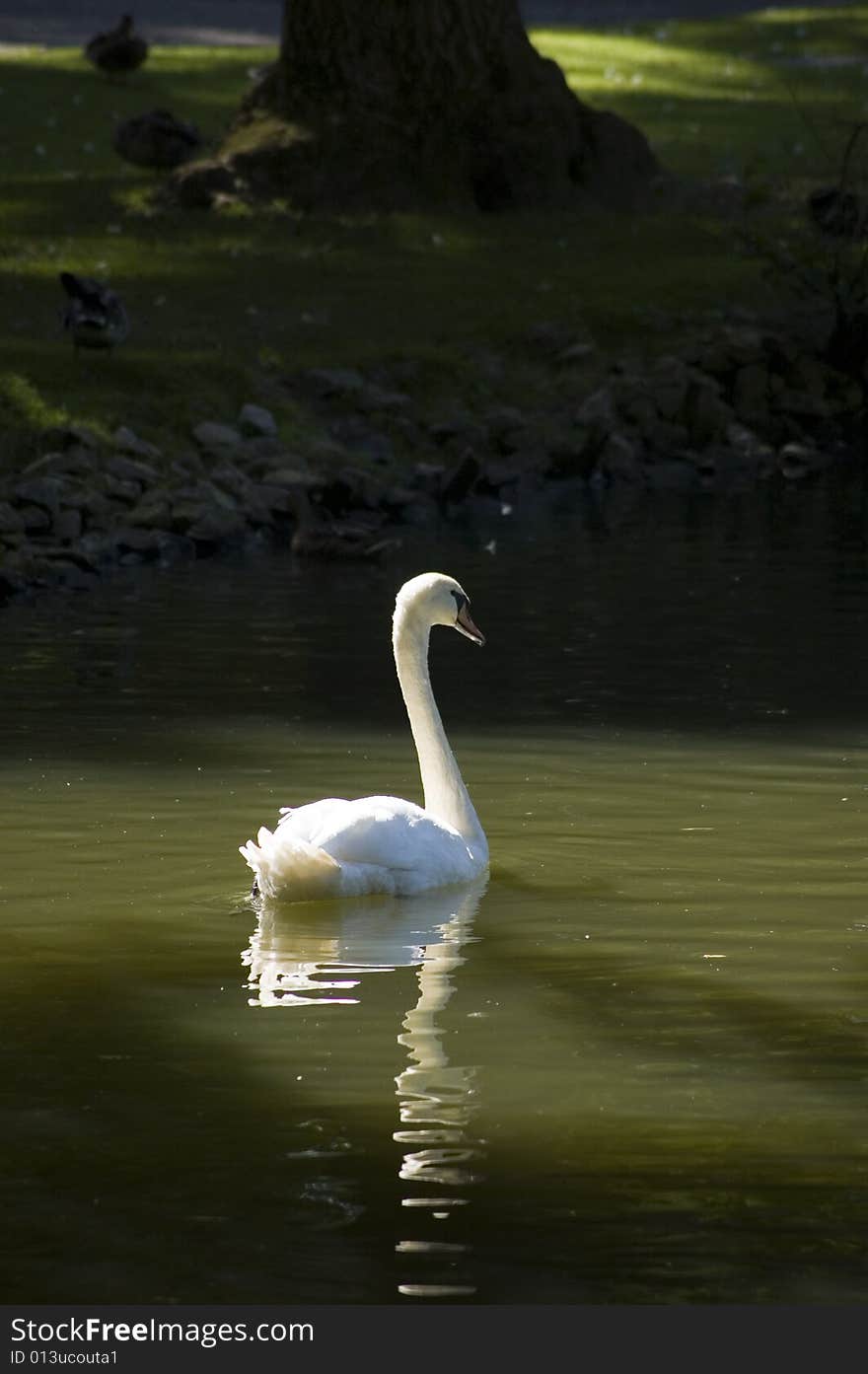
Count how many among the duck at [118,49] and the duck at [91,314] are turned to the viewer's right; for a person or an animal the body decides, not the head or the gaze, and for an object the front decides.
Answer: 1

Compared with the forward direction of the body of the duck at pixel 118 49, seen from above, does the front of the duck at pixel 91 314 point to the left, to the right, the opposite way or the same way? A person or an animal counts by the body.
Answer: the opposite way

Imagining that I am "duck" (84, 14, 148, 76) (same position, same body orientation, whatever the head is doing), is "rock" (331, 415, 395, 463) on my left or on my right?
on my right

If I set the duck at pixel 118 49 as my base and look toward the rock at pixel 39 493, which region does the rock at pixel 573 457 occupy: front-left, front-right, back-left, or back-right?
front-left

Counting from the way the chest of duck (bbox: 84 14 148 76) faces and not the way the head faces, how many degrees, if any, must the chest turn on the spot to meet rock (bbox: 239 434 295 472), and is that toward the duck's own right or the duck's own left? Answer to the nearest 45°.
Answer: approximately 90° to the duck's own right

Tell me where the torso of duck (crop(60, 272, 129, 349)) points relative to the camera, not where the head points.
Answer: to the viewer's left

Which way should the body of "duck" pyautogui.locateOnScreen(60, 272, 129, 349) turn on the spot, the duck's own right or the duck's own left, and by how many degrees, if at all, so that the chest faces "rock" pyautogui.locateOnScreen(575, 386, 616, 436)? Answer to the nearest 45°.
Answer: approximately 135° to the duck's own right

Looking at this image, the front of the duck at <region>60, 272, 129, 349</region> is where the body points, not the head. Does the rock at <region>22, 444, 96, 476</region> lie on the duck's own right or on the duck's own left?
on the duck's own left

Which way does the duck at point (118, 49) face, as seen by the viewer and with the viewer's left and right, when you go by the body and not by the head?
facing to the right of the viewer

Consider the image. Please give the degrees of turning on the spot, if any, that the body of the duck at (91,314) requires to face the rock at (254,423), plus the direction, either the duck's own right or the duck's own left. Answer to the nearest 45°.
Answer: approximately 180°

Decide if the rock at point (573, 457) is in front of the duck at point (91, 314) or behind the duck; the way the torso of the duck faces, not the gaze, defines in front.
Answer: behind

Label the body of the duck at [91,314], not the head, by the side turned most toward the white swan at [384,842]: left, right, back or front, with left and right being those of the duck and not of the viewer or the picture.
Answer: left

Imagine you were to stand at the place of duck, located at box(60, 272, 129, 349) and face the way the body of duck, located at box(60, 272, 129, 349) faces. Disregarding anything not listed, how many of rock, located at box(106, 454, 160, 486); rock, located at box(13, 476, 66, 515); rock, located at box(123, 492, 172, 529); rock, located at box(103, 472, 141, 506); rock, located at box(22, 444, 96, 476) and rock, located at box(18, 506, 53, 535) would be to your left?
6

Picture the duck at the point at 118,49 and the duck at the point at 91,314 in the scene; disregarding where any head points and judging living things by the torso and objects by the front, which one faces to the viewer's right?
the duck at the point at 118,49
